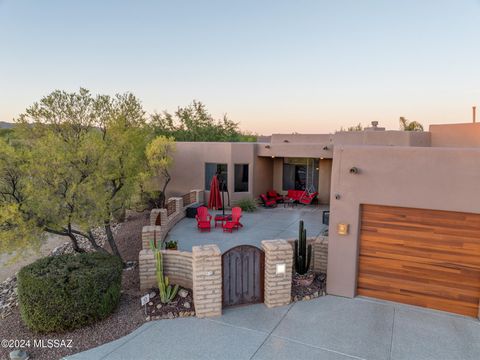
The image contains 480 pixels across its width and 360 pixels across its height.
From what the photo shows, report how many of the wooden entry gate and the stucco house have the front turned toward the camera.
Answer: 2

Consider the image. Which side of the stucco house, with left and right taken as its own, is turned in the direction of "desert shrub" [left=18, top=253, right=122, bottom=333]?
right

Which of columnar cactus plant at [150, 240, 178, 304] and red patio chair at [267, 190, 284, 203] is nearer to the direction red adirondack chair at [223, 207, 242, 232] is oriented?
the columnar cactus plant

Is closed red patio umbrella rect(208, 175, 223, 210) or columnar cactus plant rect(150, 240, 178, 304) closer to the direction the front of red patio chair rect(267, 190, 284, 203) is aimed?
the columnar cactus plant

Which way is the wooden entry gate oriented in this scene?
toward the camera

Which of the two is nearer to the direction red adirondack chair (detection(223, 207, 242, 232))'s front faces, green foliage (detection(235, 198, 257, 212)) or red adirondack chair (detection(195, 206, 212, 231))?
the red adirondack chair

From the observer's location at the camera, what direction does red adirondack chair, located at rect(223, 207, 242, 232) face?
facing the viewer and to the left of the viewer

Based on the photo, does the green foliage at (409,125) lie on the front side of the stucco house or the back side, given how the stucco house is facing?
on the back side

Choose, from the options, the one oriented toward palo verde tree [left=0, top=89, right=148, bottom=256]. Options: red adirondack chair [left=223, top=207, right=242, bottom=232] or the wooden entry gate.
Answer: the red adirondack chair

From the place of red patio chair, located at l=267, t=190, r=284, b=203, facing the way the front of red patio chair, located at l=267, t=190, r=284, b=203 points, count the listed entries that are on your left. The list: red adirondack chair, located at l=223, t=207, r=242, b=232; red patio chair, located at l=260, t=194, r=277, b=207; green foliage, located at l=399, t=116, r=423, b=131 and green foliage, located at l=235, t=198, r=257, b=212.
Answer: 1
